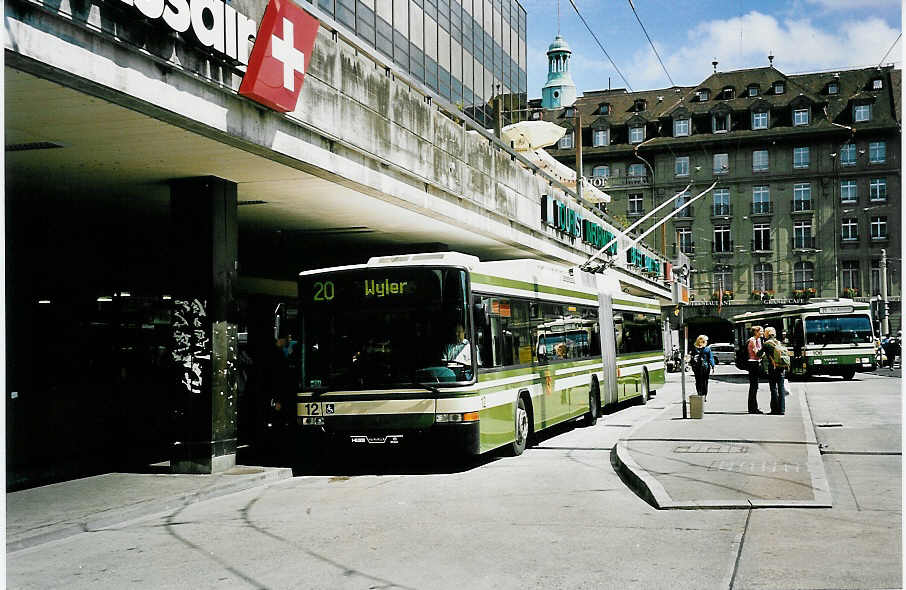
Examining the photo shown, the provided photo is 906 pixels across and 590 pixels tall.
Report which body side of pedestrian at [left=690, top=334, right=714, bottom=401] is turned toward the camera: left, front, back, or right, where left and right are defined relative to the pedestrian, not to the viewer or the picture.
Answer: front

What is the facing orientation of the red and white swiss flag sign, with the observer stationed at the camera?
facing the viewer and to the right of the viewer

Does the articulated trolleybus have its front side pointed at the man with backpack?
no

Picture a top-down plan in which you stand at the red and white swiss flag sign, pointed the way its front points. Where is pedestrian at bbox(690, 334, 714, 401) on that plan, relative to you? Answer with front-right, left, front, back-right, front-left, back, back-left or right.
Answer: left

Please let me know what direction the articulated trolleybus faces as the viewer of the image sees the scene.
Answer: facing the viewer and to the left of the viewer

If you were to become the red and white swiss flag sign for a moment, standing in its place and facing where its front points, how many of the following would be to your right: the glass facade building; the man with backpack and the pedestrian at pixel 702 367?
0

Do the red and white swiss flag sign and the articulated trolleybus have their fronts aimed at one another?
no

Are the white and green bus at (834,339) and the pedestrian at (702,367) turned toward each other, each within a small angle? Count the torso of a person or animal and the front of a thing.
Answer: no

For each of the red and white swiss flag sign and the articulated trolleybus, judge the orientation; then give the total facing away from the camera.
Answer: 0

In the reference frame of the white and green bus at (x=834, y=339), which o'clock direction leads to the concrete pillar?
The concrete pillar is roughly at 2 o'clock from the white and green bus.

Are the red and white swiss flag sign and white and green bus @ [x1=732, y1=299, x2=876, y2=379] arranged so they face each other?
no

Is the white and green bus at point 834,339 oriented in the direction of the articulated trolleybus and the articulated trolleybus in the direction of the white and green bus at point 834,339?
no

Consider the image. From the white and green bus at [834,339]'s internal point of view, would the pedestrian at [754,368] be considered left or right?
on its right

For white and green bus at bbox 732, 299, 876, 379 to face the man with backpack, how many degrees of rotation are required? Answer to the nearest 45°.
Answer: approximately 45° to its right

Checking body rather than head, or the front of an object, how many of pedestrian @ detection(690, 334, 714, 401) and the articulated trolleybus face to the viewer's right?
0
